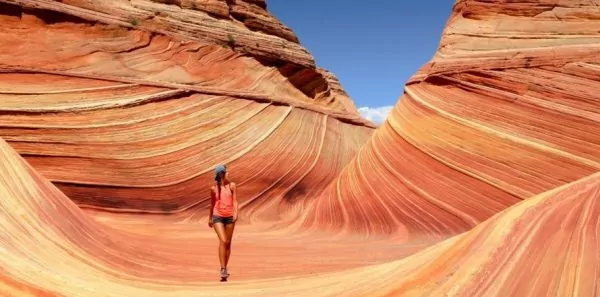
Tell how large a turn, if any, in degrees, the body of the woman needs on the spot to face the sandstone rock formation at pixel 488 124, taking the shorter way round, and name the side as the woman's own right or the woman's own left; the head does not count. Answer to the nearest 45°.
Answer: approximately 135° to the woman's own left

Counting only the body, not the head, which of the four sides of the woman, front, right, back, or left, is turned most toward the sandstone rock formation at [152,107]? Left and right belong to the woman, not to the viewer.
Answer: back

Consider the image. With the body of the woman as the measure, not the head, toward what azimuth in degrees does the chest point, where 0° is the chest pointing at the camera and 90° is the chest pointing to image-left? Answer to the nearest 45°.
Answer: approximately 0°
